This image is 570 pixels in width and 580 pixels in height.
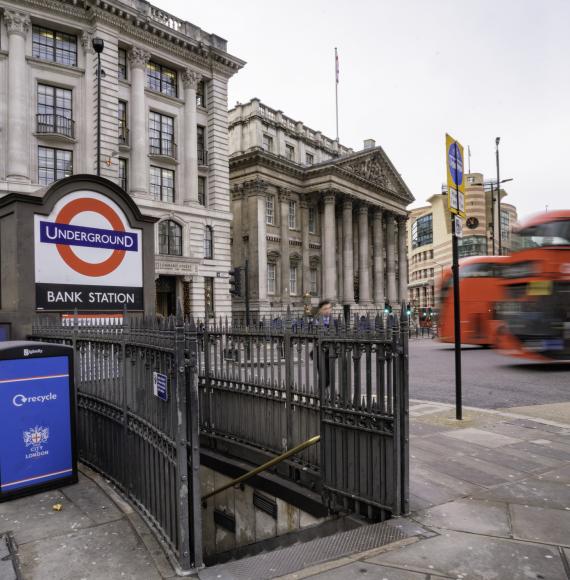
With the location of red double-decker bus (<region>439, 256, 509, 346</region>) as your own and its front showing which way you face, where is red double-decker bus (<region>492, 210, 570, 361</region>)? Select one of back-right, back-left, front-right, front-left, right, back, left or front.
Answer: back-left

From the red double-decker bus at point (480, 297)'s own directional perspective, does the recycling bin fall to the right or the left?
on its left

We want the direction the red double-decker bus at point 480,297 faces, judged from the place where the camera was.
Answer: facing away from the viewer and to the left of the viewer

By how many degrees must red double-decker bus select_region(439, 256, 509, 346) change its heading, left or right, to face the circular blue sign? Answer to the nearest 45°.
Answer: approximately 135° to its left
